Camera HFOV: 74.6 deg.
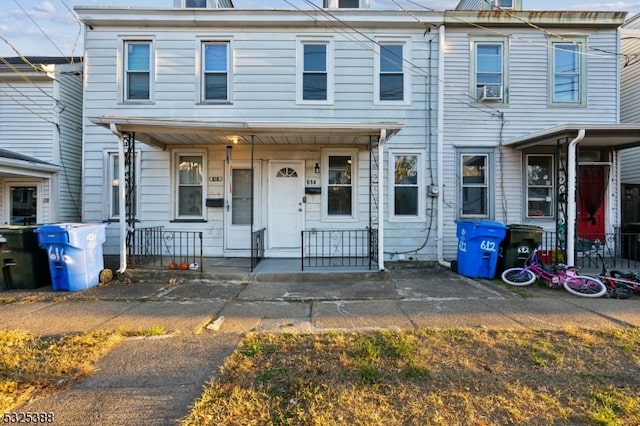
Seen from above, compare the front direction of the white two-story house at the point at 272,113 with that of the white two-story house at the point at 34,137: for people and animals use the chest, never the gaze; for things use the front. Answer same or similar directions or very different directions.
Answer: same or similar directions

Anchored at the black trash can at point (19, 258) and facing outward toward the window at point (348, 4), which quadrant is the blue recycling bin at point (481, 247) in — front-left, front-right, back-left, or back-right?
front-right

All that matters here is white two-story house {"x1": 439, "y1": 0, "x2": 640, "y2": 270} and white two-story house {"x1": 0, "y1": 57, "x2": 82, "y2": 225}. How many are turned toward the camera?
2

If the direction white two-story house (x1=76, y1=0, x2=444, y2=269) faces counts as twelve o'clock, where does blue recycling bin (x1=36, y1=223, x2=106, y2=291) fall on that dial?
The blue recycling bin is roughly at 2 o'clock from the white two-story house.

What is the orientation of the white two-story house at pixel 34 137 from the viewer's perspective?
toward the camera

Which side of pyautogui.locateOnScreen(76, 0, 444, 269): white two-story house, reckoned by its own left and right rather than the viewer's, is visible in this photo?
front

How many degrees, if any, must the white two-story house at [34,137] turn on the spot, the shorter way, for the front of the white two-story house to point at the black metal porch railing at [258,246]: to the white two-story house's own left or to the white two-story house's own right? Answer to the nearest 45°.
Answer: approximately 45° to the white two-story house's own left

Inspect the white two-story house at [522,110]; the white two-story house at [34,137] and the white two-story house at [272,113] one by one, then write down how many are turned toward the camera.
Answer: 3

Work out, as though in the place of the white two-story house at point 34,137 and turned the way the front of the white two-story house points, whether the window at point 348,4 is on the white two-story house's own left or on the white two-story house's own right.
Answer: on the white two-story house's own left

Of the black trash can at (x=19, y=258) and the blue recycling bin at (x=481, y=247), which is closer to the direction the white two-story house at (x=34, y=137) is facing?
the black trash can

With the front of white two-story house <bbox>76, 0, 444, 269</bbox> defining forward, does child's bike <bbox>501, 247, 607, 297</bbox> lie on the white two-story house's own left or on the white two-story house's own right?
on the white two-story house's own left

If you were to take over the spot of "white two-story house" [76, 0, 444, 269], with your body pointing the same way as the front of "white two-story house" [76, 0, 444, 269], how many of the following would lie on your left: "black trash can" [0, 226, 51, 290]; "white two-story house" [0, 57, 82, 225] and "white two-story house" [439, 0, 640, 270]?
1

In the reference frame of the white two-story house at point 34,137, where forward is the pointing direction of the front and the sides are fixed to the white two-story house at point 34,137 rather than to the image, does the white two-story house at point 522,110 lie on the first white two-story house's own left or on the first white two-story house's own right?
on the first white two-story house's own left
